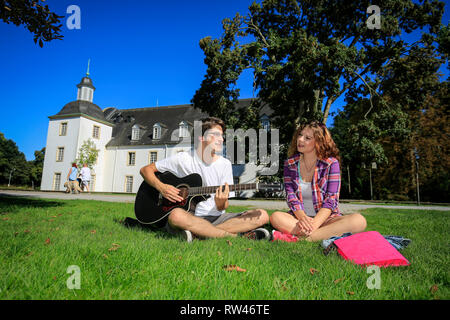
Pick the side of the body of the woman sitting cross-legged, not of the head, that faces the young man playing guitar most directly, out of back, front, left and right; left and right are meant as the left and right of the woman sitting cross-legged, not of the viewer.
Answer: right

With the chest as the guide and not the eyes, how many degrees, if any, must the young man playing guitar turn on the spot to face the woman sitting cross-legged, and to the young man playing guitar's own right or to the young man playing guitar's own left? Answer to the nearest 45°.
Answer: approximately 45° to the young man playing guitar's own left

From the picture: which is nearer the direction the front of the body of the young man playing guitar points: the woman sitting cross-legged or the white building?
the woman sitting cross-legged

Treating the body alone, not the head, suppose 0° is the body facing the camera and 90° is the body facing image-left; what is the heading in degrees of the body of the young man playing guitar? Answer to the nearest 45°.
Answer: approximately 315°

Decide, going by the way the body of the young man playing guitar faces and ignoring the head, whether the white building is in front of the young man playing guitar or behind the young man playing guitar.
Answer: behind

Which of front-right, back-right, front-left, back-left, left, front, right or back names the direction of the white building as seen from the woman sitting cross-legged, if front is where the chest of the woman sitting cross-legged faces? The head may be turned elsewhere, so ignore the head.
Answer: back-right

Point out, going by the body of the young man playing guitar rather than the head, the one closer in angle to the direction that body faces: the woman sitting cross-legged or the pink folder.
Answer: the pink folder

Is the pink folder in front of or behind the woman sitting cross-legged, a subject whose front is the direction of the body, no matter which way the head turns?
in front

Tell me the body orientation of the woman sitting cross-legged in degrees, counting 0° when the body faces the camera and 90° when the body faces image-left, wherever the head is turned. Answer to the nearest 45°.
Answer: approximately 0°

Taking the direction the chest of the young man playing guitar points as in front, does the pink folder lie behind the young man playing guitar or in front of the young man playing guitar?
in front
